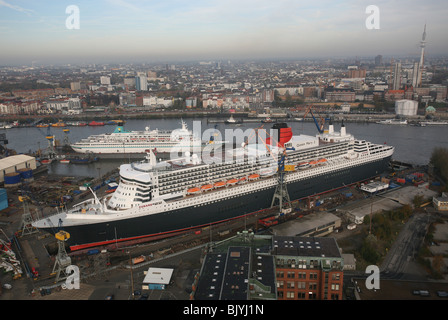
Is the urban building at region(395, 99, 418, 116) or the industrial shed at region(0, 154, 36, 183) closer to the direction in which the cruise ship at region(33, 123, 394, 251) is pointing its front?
the industrial shed

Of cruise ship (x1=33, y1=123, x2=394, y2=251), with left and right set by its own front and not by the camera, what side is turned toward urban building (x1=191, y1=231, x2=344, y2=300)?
left

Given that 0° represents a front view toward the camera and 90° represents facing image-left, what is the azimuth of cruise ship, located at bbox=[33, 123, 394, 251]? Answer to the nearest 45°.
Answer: approximately 45°

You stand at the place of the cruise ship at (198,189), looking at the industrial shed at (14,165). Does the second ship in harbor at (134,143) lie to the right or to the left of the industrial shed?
right

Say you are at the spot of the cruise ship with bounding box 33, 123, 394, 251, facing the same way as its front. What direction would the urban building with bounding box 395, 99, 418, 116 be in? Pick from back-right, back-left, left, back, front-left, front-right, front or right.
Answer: back

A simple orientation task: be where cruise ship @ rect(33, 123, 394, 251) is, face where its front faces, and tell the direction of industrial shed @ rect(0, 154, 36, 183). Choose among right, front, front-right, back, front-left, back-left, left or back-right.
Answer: right

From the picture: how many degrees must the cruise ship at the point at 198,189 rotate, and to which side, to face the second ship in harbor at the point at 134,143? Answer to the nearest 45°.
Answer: approximately 135° to its right

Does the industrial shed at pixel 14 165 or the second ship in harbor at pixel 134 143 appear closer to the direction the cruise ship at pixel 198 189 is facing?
the industrial shed

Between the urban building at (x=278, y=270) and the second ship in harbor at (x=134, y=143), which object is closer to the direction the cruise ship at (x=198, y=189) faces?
the urban building
